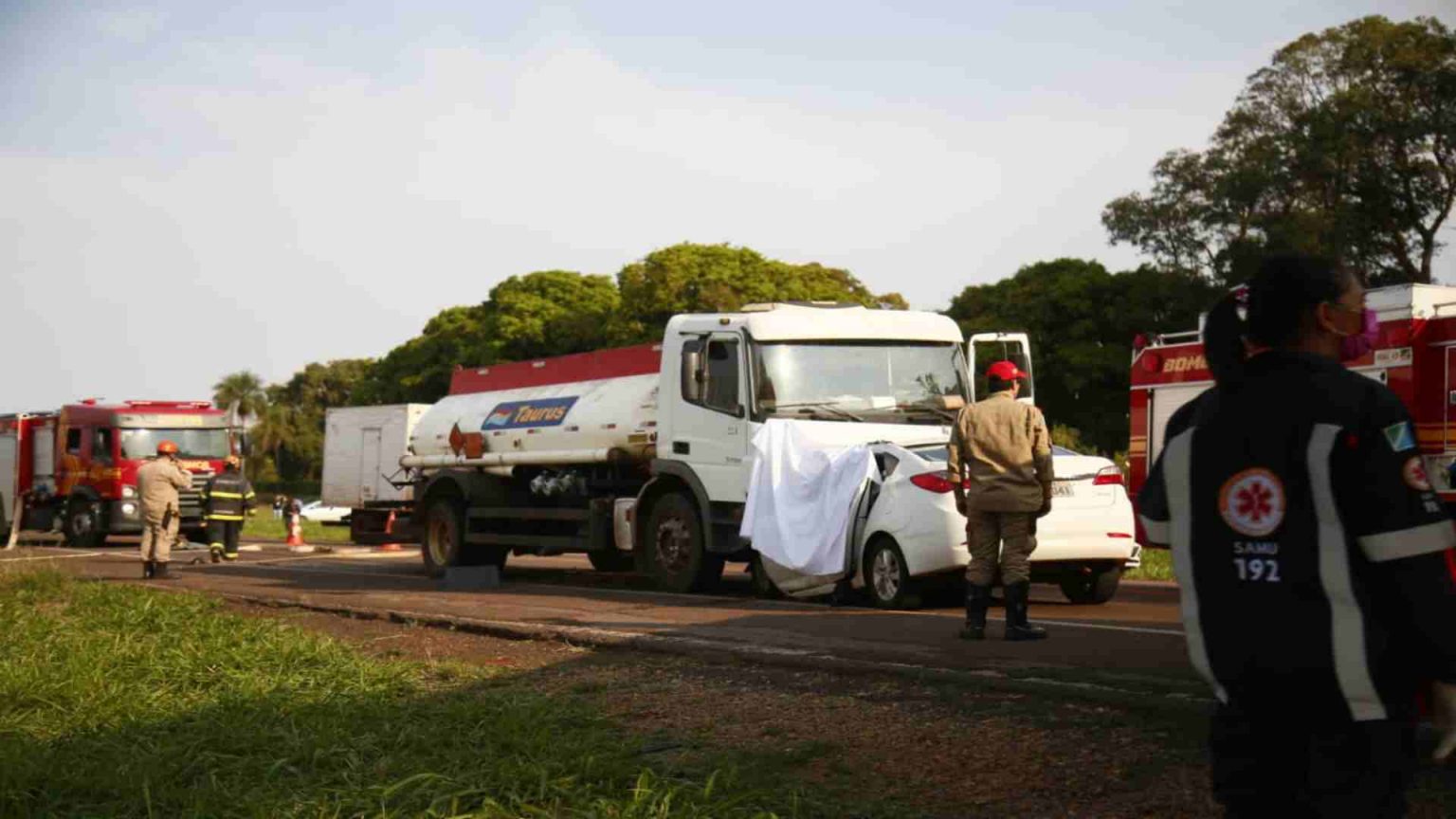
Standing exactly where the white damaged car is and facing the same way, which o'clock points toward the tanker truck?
The tanker truck is roughly at 12 o'clock from the white damaged car.

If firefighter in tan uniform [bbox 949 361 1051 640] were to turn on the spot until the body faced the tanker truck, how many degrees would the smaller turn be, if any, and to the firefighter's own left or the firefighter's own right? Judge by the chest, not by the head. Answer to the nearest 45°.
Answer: approximately 45° to the firefighter's own left

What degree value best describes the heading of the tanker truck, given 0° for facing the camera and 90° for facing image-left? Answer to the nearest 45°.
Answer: approximately 315°

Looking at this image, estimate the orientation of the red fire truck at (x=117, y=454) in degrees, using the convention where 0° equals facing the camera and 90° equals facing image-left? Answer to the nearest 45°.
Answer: approximately 315°

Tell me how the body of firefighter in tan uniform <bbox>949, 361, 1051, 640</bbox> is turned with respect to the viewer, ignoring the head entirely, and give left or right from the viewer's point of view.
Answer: facing away from the viewer

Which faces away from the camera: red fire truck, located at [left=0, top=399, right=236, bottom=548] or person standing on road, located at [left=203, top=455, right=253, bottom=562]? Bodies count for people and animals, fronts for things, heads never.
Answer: the person standing on road

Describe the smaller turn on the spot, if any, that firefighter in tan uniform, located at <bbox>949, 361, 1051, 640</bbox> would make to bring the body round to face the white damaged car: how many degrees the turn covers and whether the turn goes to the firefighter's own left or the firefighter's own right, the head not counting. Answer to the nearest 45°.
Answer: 0° — they already face it

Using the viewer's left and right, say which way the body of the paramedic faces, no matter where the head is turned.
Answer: facing away from the viewer and to the right of the viewer

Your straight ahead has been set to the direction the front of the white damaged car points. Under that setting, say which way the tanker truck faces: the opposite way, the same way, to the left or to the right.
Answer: the opposite way

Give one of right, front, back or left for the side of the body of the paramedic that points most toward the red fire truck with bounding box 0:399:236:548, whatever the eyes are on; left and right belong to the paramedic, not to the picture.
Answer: left

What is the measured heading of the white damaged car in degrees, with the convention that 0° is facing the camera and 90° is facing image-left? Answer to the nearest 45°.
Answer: approximately 135°

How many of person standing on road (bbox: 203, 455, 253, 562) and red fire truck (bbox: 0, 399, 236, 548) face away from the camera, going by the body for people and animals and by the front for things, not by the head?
1
